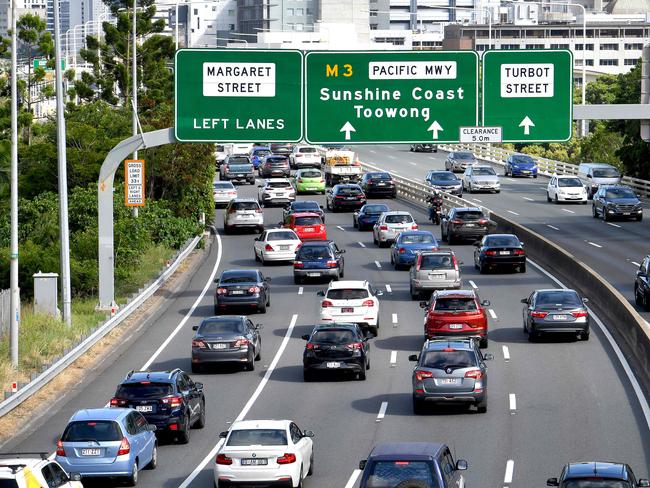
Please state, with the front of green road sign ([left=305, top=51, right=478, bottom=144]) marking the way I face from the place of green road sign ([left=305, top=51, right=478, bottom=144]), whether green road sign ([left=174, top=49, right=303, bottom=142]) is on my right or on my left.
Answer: on my right

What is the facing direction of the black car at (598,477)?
away from the camera

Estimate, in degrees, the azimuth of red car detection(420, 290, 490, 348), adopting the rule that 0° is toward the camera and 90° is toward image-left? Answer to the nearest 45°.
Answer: approximately 180°

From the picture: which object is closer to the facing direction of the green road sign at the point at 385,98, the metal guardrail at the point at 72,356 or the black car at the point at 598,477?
the black car

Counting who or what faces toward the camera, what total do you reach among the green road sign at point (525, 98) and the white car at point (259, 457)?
1

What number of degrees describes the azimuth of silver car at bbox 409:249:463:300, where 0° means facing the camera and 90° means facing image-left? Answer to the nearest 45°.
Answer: approximately 180°

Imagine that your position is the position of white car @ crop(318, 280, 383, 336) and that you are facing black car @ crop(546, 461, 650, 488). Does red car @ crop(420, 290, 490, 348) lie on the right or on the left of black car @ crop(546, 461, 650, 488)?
left

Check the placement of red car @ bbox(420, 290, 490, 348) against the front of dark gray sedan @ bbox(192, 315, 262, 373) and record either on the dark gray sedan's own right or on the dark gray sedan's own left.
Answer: on the dark gray sedan's own right

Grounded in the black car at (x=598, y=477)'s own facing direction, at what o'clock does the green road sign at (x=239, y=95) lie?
The green road sign is roughly at 11 o'clock from the black car.

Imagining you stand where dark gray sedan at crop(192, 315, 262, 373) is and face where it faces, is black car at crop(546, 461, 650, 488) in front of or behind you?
behind
